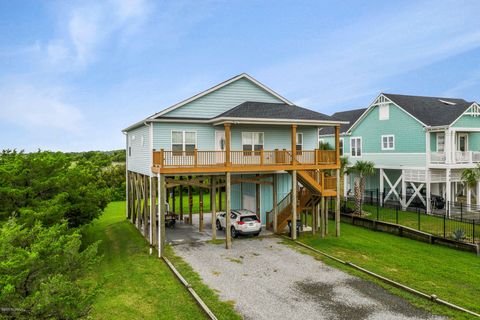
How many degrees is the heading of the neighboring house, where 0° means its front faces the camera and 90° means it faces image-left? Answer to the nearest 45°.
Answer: approximately 315°

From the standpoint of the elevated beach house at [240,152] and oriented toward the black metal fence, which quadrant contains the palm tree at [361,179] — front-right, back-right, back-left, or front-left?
front-left

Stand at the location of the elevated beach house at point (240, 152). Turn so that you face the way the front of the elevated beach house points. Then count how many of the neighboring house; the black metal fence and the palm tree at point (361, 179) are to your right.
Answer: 0

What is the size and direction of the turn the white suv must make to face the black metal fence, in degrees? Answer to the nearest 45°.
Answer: approximately 135° to its right

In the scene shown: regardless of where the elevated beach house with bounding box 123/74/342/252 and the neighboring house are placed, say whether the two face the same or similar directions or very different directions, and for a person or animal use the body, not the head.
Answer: same or similar directions

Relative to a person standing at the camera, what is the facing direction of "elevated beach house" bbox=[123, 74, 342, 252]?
facing the viewer

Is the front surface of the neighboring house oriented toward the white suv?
no

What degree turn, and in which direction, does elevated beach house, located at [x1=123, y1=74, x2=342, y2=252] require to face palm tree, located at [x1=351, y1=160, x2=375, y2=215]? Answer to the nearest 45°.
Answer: approximately 135° to its left

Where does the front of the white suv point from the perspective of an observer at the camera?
facing away from the viewer and to the left of the viewer

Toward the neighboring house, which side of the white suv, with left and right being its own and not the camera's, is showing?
right
